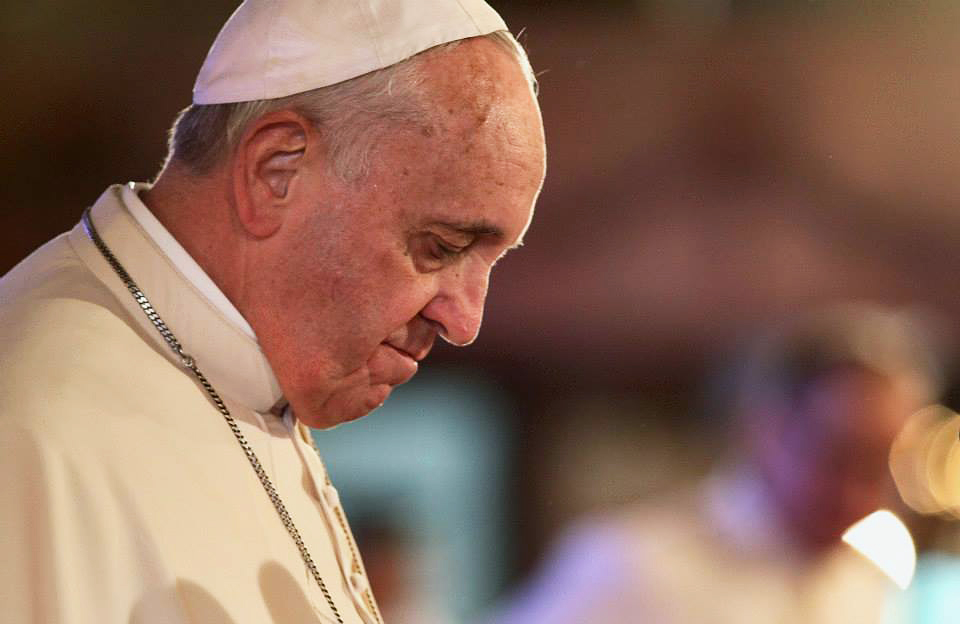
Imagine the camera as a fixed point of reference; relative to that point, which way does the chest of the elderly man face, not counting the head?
to the viewer's right

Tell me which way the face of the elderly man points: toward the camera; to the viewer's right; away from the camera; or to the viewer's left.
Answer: to the viewer's right
